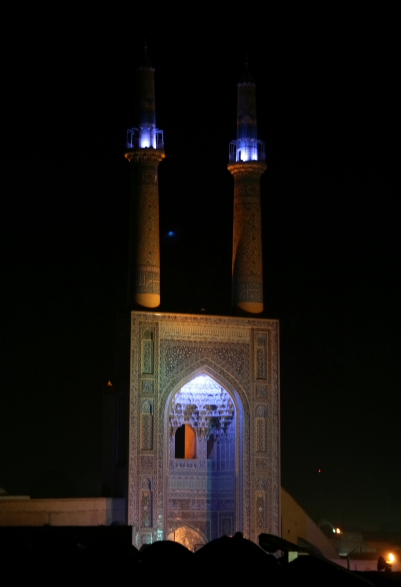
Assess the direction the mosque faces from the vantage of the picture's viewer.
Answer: facing the viewer and to the right of the viewer
